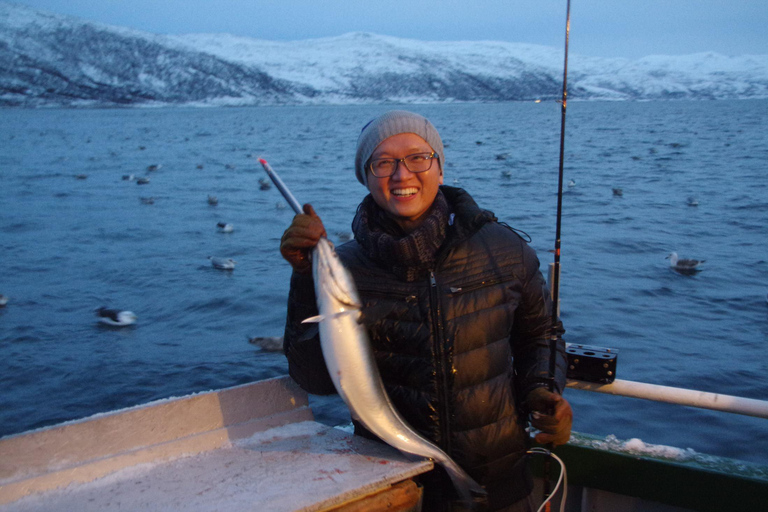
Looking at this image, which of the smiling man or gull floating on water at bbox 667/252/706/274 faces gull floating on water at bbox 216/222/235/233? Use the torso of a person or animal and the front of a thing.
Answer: gull floating on water at bbox 667/252/706/274

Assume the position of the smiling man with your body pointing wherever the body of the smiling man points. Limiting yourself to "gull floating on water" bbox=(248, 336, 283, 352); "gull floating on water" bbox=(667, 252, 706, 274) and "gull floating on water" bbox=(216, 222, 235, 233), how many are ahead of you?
0

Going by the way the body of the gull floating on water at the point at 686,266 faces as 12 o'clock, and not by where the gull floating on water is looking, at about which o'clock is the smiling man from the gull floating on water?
The smiling man is roughly at 9 o'clock from the gull floating on water.

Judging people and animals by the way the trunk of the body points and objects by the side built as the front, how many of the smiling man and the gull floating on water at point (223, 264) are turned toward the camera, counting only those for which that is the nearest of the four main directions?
1

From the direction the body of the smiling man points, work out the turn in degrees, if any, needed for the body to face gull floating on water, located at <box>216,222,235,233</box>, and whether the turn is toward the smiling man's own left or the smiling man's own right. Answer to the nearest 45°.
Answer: approximately 180°

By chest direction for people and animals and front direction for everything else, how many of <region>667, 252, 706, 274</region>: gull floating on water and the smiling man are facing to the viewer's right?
0

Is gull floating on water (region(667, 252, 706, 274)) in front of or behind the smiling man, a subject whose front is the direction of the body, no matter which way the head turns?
behind

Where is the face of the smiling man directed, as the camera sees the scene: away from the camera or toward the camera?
toward the camera

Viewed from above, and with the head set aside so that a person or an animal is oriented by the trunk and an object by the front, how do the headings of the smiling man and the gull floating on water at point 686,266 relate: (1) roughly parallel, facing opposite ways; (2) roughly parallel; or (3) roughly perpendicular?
roughly perpendicular

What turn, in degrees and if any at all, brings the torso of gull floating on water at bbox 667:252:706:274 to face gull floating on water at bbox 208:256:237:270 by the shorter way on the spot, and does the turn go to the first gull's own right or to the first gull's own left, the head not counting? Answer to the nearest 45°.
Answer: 0° — it already faces it

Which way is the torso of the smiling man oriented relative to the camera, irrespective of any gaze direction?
toward the camera

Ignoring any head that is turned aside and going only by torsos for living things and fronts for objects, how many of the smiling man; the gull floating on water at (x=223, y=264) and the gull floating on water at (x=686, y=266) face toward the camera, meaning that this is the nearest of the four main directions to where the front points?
1
